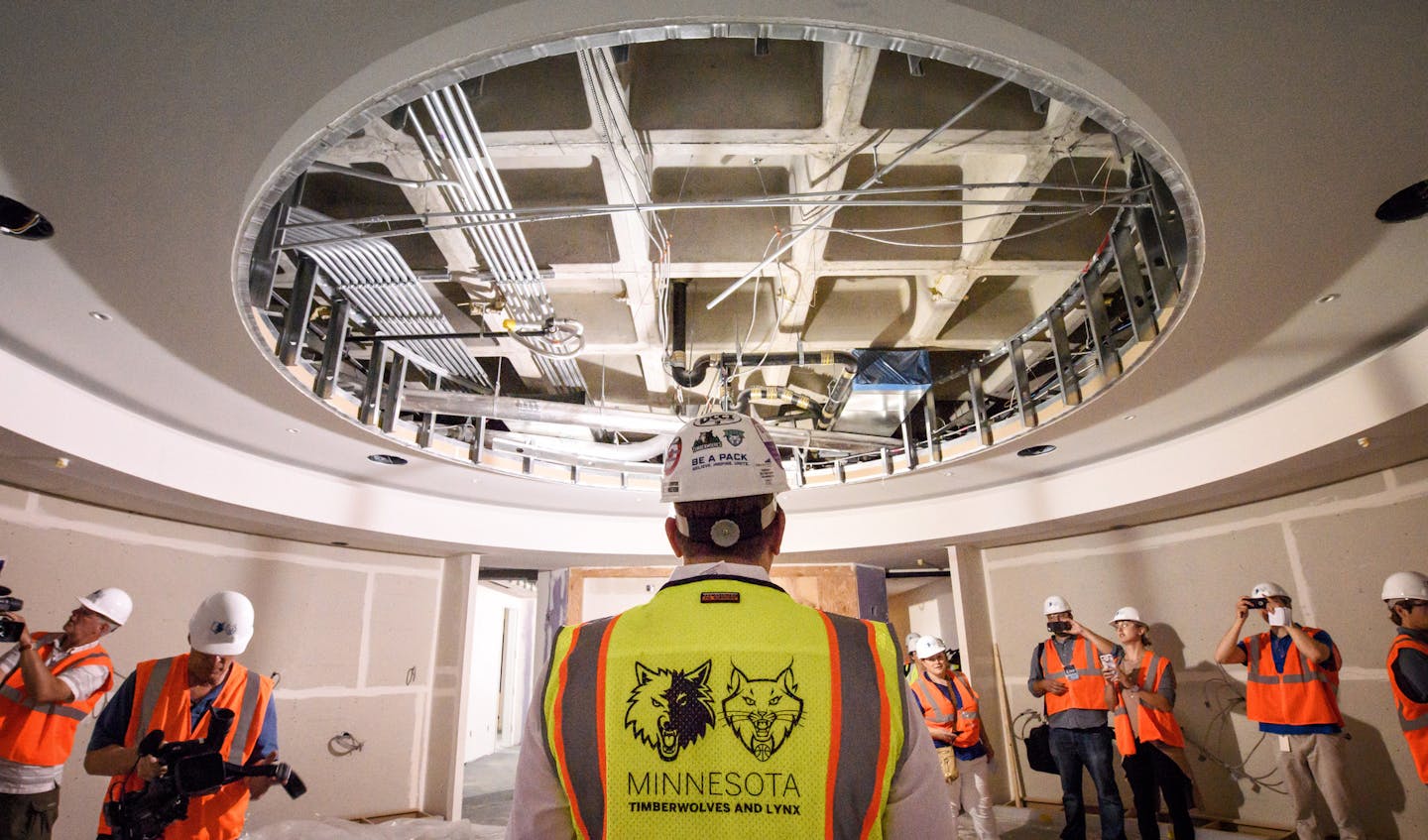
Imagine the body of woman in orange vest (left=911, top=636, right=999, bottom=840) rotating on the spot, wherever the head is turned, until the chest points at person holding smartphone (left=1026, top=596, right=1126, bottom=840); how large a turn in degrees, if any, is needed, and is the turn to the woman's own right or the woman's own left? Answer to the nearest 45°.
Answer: approximately 90° to the woman's own left

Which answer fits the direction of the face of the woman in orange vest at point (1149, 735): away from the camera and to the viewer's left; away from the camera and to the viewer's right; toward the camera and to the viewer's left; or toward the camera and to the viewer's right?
toward the camera and to the viewer's left

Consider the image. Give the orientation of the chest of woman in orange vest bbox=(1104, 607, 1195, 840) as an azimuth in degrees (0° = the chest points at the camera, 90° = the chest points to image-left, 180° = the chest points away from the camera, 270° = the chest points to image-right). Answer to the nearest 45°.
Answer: approximately 45°

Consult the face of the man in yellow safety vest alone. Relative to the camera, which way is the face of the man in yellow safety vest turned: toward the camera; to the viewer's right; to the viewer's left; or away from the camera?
away from the camera

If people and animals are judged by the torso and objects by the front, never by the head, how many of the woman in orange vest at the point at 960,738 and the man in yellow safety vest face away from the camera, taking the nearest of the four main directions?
1

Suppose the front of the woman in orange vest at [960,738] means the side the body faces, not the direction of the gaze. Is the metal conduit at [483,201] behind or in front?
in front

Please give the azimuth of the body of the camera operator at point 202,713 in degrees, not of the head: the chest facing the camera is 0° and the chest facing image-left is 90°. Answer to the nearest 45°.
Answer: approximately 0°

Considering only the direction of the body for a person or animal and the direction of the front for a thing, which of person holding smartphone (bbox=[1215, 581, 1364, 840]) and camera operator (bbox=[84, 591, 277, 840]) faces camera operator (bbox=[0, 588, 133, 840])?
the person holding smartphone

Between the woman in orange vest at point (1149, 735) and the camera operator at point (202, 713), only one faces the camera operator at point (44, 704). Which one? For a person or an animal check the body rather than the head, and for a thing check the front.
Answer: the woman in orange vest

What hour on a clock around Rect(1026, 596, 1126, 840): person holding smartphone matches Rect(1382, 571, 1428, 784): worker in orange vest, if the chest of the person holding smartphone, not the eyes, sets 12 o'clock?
The worker in orange vest is roughly at 10 o'clock from the person holding smartphone.

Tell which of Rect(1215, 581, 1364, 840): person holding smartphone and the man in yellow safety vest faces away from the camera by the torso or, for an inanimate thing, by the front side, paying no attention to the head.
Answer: the man in yellow safety vest
